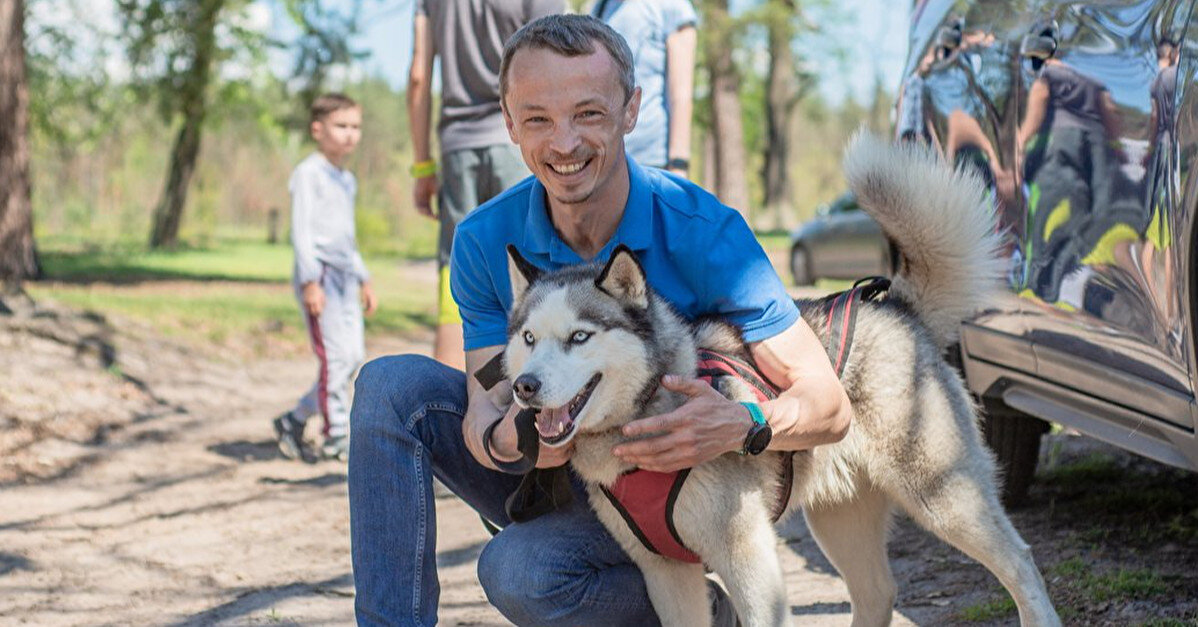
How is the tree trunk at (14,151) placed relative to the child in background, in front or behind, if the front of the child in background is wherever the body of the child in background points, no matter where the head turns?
behind

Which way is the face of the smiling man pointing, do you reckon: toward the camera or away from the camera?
toward the camera

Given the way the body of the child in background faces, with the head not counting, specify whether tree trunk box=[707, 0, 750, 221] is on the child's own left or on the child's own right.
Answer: on the child's own left

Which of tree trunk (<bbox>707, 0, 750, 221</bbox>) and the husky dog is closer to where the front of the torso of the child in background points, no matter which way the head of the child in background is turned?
the husky dog

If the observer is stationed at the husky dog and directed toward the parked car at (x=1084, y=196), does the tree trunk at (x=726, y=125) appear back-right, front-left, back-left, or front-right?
front-left

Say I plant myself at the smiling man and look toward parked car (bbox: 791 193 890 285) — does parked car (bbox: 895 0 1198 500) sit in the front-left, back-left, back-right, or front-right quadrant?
front-right

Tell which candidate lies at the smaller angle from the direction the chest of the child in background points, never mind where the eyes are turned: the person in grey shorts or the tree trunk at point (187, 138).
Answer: the person in grey shorts

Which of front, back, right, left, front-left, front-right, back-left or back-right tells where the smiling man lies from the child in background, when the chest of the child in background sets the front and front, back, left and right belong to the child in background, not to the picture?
front-right

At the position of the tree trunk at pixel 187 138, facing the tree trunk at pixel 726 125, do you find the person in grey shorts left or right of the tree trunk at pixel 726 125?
right

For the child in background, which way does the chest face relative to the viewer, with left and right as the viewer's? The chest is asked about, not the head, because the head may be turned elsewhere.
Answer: facing the viewer and to the right of the viewer

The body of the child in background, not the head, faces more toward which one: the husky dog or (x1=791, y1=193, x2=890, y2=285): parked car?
the husky dog

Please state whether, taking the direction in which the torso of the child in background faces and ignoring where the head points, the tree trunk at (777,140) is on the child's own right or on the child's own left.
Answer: on the child's own left

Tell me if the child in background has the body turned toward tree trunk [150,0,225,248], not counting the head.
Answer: no

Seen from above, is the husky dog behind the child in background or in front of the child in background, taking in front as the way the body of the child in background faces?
in front

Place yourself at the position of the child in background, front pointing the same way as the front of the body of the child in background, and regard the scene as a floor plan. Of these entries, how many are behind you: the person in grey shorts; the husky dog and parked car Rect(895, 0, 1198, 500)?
0
